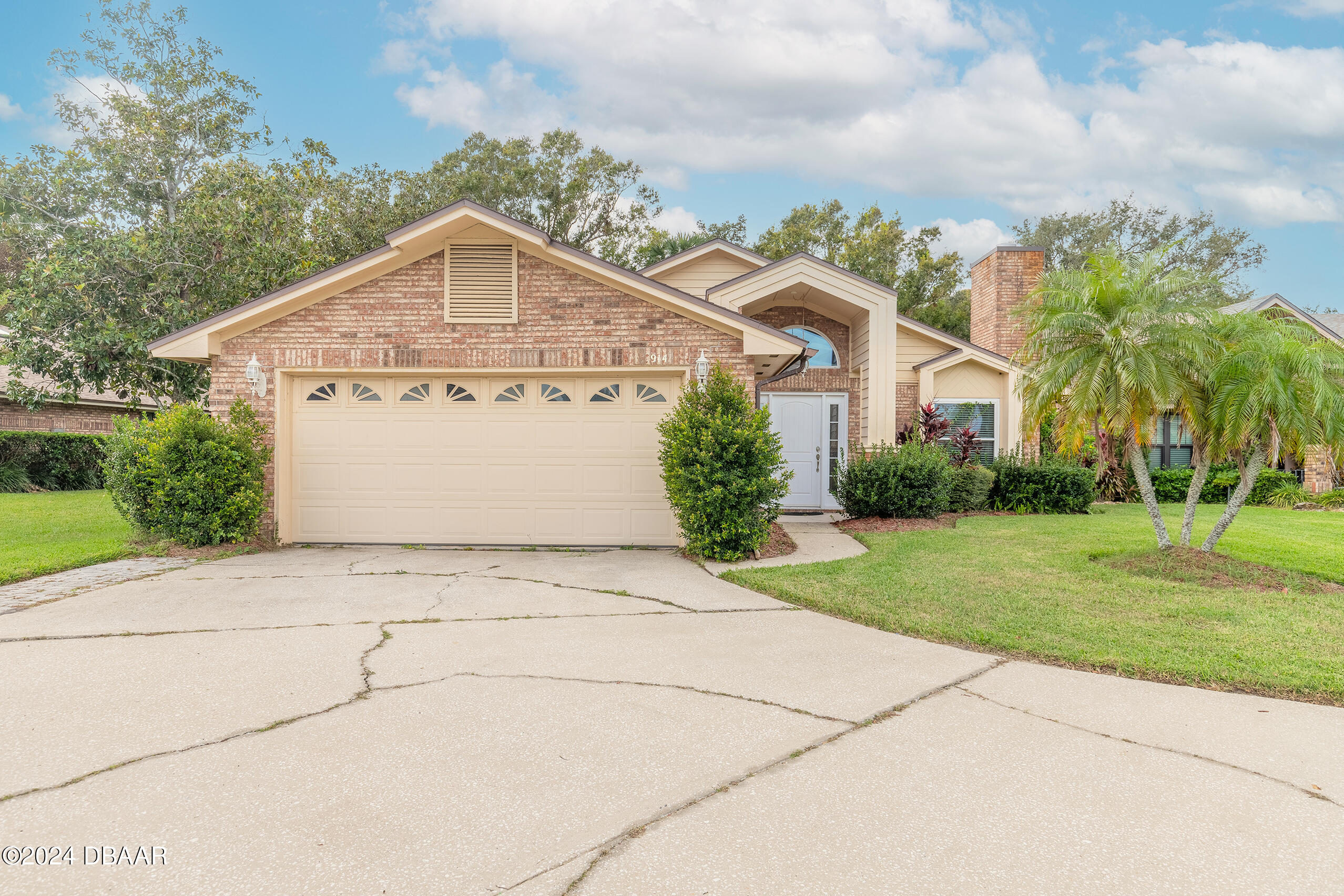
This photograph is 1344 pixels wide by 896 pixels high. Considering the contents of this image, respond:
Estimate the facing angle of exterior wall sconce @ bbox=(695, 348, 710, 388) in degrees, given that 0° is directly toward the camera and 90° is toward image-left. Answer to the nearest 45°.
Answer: approximately 0°

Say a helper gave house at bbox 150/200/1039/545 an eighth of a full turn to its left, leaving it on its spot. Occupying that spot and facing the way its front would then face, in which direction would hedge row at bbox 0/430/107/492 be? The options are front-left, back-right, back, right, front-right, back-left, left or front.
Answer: back

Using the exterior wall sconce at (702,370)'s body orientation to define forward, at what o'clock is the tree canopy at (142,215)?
The tree canopy is roughly at 4 o'clock from the exterior wall sconce.

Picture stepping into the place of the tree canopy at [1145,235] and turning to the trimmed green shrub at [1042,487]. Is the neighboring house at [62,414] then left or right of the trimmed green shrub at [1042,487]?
right

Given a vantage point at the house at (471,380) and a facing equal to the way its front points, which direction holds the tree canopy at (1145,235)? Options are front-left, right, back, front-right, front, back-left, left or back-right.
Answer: back-left

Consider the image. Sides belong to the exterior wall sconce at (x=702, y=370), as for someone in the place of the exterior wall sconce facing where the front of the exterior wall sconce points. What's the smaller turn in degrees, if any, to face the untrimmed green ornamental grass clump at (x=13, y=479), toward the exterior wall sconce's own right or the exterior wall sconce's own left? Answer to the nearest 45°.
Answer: approximately 135° to the exterior wall sconce's own right

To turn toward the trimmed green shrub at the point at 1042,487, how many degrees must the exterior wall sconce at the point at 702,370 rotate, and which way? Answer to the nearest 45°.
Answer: approximately 135° to its left

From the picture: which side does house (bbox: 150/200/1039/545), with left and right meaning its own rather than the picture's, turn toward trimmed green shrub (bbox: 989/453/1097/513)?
left

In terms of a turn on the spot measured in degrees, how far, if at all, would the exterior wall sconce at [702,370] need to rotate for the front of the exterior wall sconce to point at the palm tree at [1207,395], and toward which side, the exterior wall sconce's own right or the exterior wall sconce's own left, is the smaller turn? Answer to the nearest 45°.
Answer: approximately 90° to the exterior wall sconce's own left

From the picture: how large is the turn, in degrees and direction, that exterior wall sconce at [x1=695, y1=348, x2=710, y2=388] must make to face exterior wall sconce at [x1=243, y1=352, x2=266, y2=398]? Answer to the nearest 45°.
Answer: approximately 90° to its right

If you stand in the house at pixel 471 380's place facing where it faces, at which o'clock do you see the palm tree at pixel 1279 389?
The palm tree is roughly at 10 o'clock from the house.
